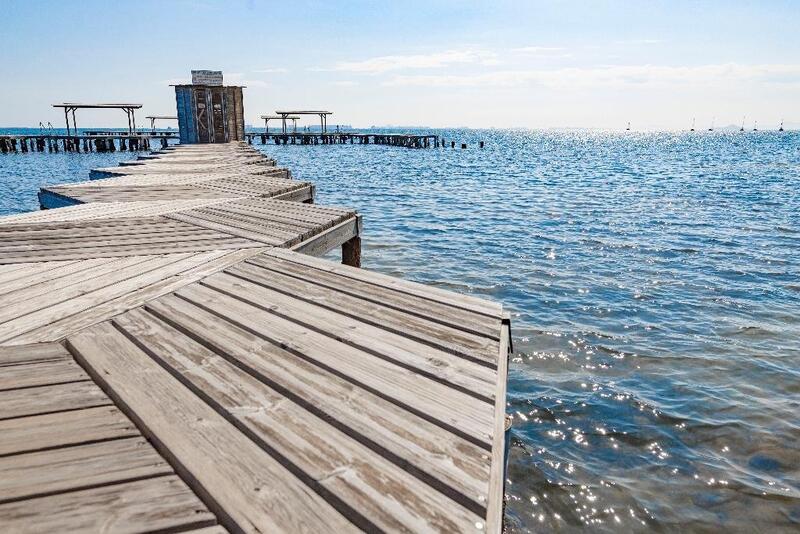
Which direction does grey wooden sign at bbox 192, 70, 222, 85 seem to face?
toward the camera

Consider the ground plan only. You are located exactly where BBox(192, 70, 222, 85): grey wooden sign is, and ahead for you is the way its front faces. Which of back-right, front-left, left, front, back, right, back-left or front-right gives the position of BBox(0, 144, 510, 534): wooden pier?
front
